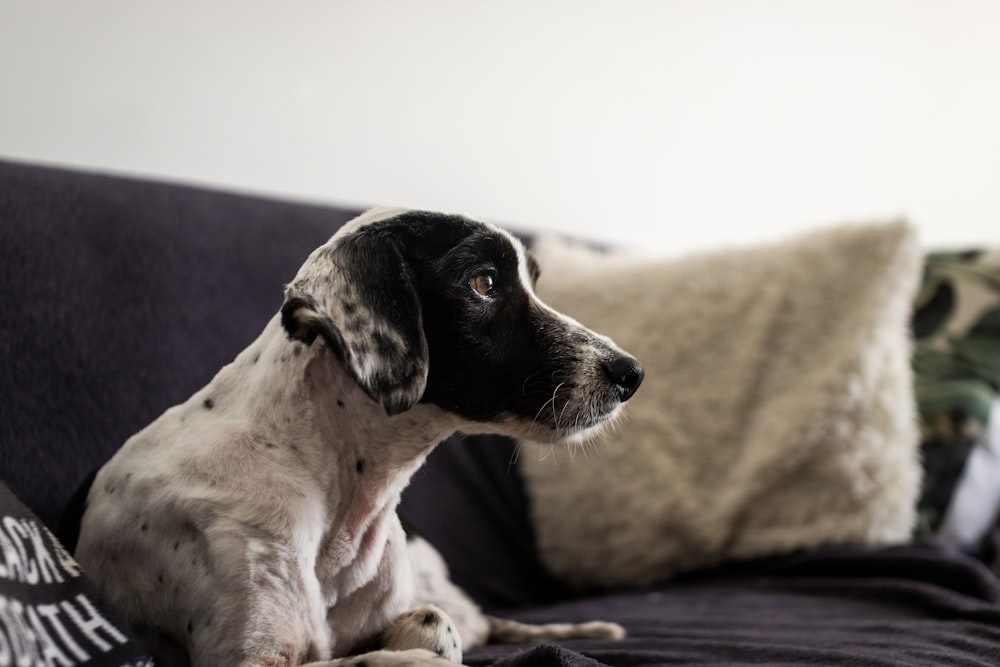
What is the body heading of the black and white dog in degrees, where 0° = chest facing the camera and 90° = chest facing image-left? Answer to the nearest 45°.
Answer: approximately 315°

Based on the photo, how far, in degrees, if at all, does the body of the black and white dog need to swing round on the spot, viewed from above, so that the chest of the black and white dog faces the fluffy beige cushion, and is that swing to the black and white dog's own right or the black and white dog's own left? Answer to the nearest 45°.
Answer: approximately 90° to the black and white dog's own left

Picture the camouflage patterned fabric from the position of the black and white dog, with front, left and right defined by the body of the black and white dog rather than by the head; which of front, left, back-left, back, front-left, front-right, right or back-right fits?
left

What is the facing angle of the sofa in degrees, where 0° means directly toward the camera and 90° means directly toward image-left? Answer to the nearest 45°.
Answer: approximately 315°
